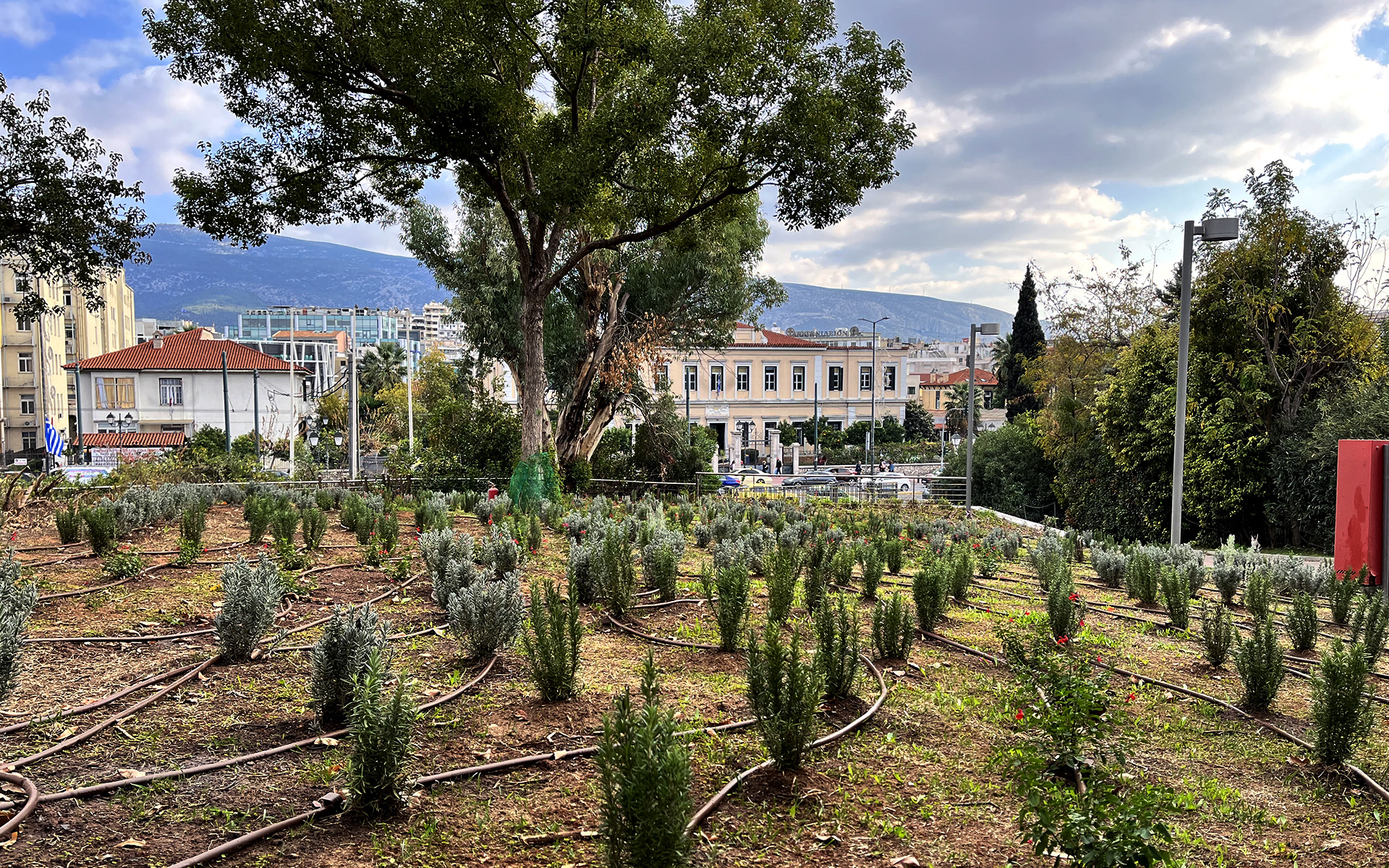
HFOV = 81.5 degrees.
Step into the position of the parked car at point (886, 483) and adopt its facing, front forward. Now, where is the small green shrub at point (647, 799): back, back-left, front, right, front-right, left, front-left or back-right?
left

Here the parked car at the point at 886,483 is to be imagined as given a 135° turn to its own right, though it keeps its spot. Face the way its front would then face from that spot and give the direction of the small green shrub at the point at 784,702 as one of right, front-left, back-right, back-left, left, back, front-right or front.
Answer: back-right

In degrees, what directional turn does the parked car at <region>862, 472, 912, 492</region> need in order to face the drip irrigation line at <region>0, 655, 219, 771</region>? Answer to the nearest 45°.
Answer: approximately 90° to its left

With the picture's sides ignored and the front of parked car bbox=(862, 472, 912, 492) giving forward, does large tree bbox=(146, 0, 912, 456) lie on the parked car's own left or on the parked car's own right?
on the parked car's own left

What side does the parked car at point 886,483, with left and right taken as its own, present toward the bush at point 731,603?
left

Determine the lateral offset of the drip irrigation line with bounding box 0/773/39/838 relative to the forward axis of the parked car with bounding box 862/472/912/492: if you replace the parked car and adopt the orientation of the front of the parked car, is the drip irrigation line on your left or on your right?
on your left

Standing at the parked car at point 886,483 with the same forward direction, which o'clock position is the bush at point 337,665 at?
The bush is roughly at 9 o'clock from the parked car.

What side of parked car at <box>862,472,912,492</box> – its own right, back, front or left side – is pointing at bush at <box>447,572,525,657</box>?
left

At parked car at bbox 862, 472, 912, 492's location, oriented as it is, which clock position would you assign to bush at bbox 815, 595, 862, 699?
The bush is roughly at 9 o'clock from the parked car.

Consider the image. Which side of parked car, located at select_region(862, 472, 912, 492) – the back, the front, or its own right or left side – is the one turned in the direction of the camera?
left

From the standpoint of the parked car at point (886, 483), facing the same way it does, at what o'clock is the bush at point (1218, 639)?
The bush is roughly at 9 o'clock from the parked car.

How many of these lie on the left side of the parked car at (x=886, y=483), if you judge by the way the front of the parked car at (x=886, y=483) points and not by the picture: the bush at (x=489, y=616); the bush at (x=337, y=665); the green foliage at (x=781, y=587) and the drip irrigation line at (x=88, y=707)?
4

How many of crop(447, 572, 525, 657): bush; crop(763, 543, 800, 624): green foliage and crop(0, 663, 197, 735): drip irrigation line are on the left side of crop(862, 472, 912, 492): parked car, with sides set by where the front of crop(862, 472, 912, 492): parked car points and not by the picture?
3

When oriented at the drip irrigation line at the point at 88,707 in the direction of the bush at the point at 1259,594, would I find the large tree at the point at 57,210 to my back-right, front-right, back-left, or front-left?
back-left

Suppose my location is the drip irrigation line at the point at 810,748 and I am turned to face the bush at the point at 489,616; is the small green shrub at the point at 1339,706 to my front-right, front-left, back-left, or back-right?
back-right

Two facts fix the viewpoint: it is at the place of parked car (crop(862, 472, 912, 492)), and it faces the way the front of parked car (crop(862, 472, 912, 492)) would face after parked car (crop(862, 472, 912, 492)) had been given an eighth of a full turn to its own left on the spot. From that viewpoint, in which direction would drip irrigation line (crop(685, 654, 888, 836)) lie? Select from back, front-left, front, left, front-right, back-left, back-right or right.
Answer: front-left

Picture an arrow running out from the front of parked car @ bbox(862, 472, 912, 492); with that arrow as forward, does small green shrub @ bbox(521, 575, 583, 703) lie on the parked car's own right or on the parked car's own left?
on the parked car's own left
